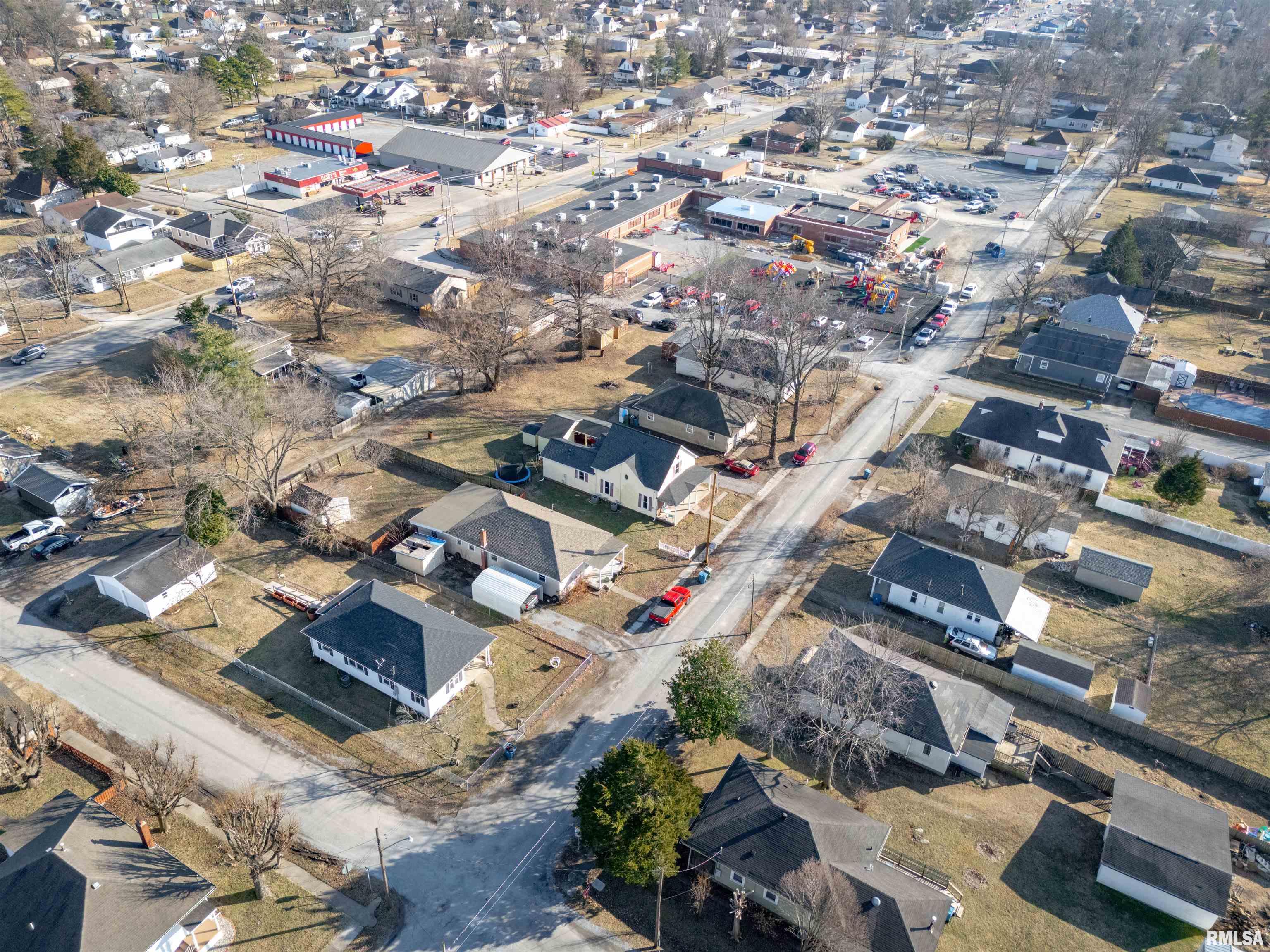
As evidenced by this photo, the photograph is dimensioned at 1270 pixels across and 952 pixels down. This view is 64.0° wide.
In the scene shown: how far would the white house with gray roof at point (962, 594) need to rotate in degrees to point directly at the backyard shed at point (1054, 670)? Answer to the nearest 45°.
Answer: approximately 180°

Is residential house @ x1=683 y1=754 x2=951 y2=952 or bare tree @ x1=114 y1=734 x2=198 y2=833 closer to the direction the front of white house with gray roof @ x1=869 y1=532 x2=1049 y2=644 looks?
the bare tree

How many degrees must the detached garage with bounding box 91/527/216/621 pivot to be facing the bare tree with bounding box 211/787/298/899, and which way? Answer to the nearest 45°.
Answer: approximately 45° to its left

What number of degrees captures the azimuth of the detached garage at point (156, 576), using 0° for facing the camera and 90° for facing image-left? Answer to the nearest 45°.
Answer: approximately 45°

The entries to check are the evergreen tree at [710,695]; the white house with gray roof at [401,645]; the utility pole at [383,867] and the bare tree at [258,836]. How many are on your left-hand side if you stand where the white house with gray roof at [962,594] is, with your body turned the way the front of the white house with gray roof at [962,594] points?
4

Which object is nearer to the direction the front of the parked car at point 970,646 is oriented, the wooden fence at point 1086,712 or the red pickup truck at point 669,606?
the wooden fence

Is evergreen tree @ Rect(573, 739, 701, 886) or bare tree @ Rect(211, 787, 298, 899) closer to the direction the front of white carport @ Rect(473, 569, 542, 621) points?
the evergreen tree

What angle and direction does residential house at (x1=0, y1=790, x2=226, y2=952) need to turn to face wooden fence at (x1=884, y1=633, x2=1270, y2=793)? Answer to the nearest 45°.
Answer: approximately 45° to its left

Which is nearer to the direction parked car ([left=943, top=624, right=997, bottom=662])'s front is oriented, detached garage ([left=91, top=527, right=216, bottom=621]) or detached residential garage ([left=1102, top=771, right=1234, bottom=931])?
the detached residential garage
